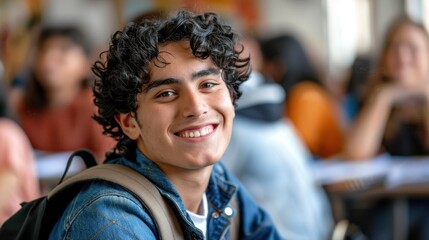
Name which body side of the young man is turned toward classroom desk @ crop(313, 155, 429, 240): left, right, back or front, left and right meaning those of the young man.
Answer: left

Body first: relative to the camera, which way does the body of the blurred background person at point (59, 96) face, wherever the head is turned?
toward the camera

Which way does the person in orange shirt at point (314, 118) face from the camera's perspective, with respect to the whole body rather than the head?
to the viewer's left

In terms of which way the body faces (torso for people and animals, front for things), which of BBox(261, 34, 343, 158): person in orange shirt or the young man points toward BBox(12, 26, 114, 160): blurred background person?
the person in orange shirt

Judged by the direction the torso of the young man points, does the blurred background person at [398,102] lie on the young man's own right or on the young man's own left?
on the young man's own left

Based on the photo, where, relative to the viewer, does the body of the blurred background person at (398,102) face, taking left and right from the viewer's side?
facing the viewer

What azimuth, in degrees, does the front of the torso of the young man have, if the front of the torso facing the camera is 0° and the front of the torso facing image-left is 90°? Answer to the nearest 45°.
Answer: approximately 315°

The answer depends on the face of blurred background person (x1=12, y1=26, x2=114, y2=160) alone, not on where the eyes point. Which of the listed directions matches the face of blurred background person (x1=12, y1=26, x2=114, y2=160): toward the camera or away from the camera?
toward the camera

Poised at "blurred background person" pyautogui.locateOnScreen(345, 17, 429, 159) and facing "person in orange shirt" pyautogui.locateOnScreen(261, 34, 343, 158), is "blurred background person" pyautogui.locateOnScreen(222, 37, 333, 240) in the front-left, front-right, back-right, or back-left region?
front-left
